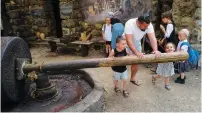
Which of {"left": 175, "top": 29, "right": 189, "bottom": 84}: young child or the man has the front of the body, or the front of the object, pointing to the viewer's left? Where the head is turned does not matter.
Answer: the young child

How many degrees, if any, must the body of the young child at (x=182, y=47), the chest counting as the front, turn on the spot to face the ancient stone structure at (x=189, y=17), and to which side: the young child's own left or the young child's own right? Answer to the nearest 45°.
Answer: approximately 90° to the young child's own right

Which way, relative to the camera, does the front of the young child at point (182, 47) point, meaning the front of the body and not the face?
to the viewer's left
